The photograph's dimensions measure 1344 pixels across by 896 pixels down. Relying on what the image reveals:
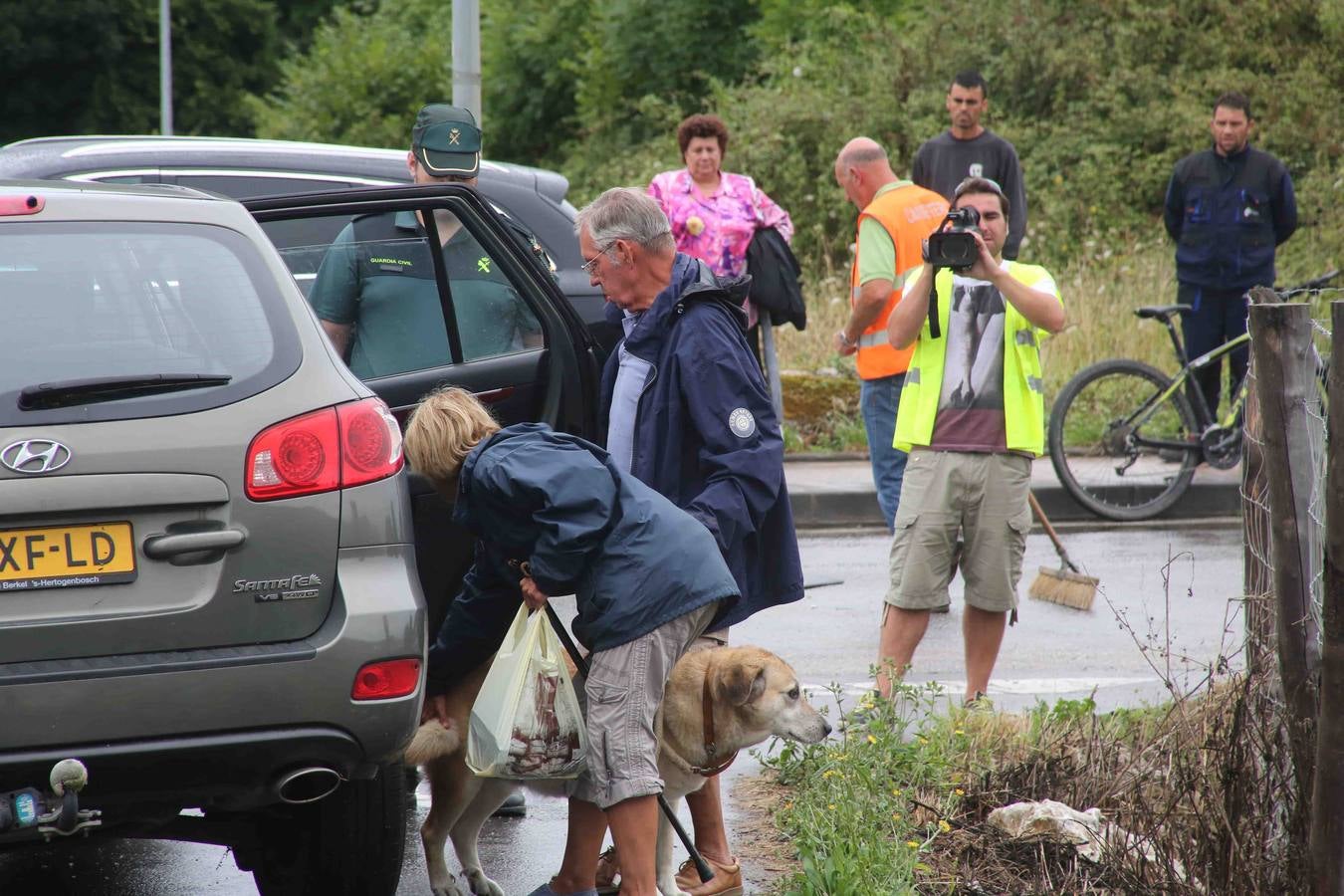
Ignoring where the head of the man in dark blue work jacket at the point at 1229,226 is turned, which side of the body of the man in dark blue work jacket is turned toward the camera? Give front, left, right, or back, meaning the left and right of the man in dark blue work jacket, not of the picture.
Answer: front

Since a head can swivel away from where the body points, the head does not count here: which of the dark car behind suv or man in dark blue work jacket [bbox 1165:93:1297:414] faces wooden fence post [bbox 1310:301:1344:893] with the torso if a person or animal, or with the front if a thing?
the man in dark blue work jacket

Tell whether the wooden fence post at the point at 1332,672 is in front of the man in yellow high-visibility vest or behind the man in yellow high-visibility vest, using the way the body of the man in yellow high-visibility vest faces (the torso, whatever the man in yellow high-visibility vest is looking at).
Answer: in front

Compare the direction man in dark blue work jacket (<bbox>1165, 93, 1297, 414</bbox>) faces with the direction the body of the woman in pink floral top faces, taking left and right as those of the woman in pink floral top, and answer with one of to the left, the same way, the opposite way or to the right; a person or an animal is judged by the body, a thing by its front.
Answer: the same way

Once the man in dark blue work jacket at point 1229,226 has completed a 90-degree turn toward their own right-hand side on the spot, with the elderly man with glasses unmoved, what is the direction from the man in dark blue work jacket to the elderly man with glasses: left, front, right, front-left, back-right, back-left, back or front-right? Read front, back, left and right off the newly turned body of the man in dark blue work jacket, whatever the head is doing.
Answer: left

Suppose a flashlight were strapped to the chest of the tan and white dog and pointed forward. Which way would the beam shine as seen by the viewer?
to the viewer's right

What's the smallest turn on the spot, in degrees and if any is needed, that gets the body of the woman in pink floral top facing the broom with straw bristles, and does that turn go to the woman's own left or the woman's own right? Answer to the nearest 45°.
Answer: approximately 45° to the woman's own left

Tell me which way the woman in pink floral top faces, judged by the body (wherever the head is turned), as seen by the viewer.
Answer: toward the camera

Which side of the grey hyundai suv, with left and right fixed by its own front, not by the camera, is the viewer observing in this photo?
back

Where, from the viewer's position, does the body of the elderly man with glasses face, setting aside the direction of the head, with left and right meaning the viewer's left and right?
facing to the left of the viewer

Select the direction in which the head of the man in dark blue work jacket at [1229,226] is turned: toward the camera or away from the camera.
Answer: toward the camera

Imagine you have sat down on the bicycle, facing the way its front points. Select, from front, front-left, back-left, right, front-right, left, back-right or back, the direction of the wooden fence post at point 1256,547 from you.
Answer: right

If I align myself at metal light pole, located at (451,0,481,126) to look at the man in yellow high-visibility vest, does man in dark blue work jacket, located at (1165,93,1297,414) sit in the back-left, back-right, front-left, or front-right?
front-left

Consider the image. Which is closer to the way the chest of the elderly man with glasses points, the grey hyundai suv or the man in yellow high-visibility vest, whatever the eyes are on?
the grey hyundai suv

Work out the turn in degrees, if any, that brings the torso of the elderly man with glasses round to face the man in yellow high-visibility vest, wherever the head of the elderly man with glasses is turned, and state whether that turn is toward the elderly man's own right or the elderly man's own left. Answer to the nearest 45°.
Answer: approximately 135° to the elderly man's own right

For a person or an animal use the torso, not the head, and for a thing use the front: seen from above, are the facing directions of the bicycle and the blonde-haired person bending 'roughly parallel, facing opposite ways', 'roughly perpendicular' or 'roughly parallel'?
roughly parallel, facing opposite ways

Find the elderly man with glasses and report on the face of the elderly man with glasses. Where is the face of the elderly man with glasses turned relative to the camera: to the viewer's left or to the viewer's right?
to the viewer's left

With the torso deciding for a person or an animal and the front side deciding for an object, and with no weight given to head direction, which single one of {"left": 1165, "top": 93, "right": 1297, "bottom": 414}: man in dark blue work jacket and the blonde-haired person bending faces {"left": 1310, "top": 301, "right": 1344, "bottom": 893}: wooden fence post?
the man in dark blue work jacket

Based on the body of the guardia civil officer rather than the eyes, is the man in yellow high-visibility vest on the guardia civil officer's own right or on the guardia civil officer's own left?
on the guardia civil officer's own left

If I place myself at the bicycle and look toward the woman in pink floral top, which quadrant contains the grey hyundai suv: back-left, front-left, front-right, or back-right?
front-left

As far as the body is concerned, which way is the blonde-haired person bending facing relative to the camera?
to the viewer's left
